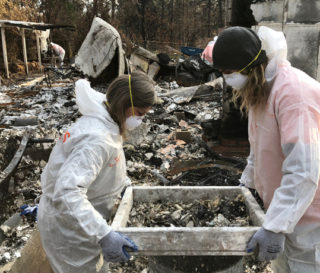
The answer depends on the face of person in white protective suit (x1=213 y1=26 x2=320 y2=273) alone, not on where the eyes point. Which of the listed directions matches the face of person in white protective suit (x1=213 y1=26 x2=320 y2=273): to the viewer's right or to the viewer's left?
to the viewer's left

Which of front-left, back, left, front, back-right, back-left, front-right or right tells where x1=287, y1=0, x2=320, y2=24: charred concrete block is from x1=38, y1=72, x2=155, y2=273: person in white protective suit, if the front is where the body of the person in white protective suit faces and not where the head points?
front-left

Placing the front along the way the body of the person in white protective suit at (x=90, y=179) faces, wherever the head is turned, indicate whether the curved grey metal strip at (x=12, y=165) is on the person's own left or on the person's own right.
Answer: on the person's own left

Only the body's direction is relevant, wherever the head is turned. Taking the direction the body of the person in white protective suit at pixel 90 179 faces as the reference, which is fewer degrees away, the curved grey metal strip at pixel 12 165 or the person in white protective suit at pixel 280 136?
the person in white protective suit

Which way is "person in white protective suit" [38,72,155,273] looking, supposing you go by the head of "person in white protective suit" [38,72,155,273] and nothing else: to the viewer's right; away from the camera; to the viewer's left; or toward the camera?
to the viewer's right

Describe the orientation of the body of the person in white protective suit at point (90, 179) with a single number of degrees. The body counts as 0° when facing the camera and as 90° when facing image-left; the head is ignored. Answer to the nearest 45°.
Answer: approximately 270°

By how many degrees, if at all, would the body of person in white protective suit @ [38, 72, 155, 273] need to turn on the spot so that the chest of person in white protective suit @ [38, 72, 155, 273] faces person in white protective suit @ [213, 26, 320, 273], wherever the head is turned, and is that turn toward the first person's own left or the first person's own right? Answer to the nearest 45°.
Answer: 0° — they already face them

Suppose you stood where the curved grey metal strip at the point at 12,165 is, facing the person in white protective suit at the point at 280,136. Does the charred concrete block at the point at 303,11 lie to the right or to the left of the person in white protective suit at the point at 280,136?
left
